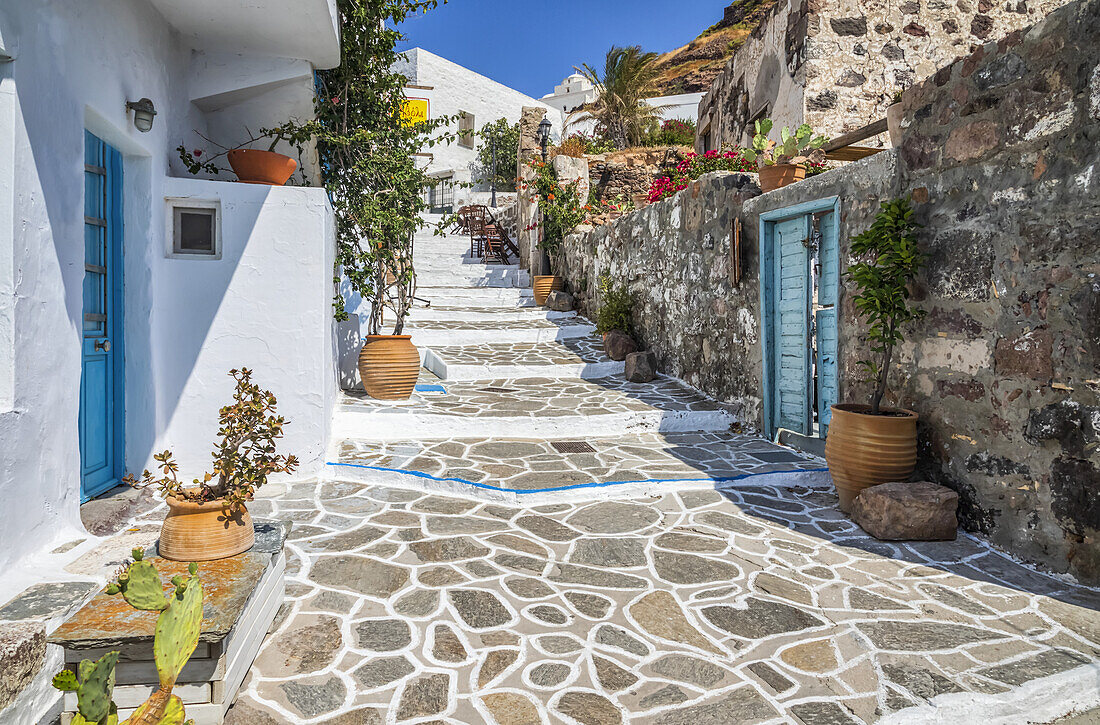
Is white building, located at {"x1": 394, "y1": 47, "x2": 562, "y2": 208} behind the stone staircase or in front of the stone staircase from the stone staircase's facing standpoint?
behind

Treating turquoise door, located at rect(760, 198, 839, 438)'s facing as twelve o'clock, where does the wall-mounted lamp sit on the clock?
The wall-mounted lamp is roughly at 12 o'clock from the turquoise door.

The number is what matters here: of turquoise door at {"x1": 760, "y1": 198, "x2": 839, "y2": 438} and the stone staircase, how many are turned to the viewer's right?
0

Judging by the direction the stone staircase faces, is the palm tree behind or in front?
behind

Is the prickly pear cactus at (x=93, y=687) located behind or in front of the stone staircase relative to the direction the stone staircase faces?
in front

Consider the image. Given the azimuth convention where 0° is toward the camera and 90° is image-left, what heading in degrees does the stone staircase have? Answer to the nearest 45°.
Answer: approximately 0°

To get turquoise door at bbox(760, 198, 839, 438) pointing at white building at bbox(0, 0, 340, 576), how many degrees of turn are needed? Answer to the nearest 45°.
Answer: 0° — it already faces it

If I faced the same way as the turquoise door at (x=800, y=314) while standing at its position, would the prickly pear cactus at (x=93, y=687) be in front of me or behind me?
in front

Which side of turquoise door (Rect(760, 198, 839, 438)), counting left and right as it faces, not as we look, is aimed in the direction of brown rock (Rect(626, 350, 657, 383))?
right

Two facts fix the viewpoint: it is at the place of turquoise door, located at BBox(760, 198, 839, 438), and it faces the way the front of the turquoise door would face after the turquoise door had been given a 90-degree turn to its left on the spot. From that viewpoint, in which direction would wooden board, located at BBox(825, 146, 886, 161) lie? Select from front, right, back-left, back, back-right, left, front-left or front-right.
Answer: back-left
